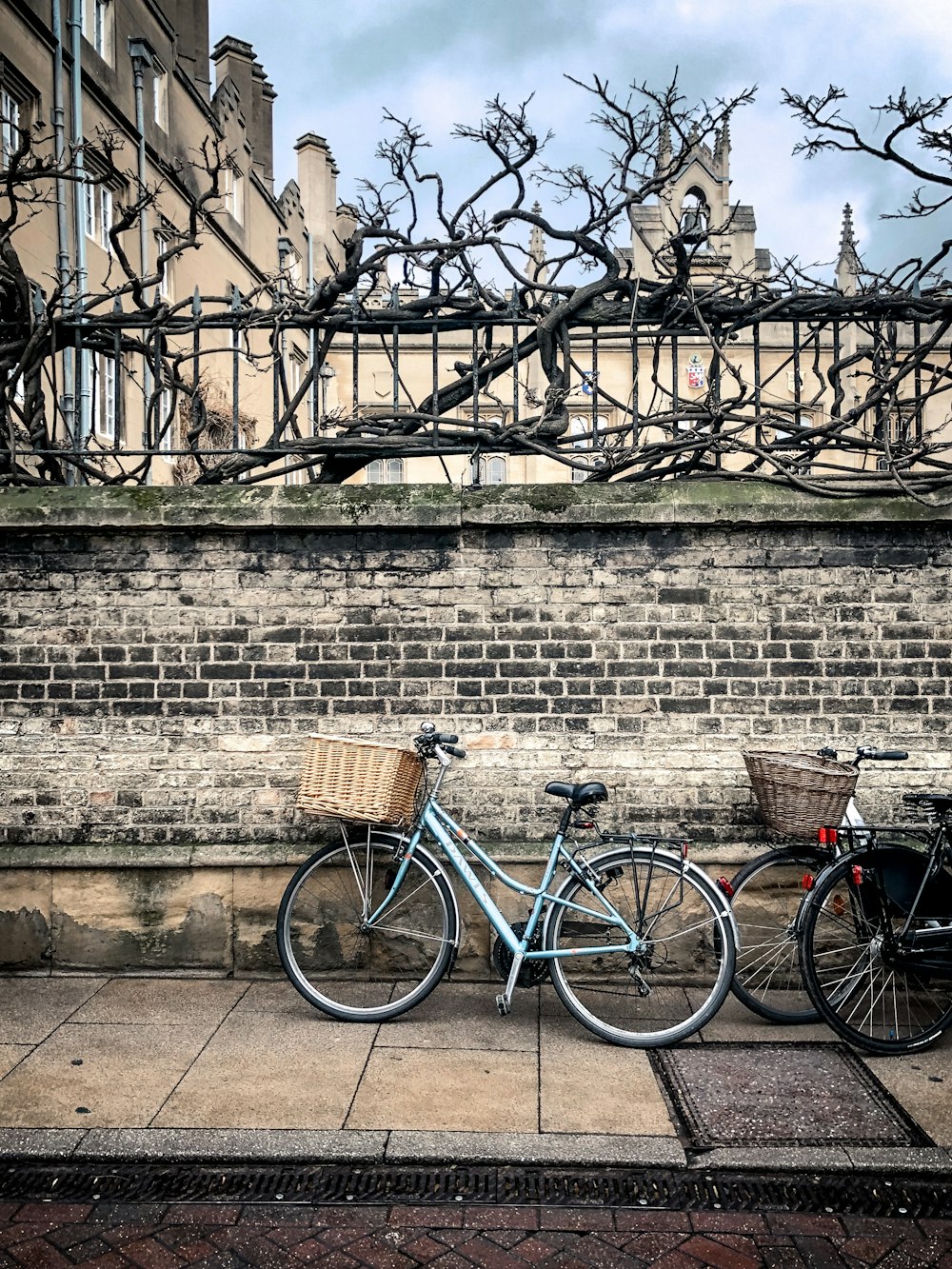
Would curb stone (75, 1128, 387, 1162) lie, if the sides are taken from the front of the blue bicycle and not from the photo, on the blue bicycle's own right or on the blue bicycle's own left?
on the blue bicycle's own left

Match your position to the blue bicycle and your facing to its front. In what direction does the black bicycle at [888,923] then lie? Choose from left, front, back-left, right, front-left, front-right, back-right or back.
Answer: back

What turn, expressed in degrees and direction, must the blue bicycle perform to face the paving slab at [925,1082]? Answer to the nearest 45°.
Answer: approximately 135° to its left

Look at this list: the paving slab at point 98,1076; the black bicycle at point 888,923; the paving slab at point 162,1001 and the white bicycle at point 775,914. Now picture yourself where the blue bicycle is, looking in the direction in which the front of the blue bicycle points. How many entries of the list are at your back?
2

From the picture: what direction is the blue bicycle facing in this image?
to the viewer's left

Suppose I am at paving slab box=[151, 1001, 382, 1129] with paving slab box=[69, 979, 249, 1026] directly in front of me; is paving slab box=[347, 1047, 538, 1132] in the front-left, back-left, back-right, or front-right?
back-right

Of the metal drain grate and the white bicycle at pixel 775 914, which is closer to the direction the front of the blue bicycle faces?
the metal drain grate

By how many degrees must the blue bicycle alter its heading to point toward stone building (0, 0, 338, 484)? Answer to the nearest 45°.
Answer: approximately 45° to its right

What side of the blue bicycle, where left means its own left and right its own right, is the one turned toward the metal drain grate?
left

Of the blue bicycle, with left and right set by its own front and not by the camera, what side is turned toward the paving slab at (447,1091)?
left

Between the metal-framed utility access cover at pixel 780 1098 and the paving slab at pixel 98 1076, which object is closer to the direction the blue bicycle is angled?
the paving slab

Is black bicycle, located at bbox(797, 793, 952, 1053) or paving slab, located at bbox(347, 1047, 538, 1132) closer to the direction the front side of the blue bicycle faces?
the paving slab
